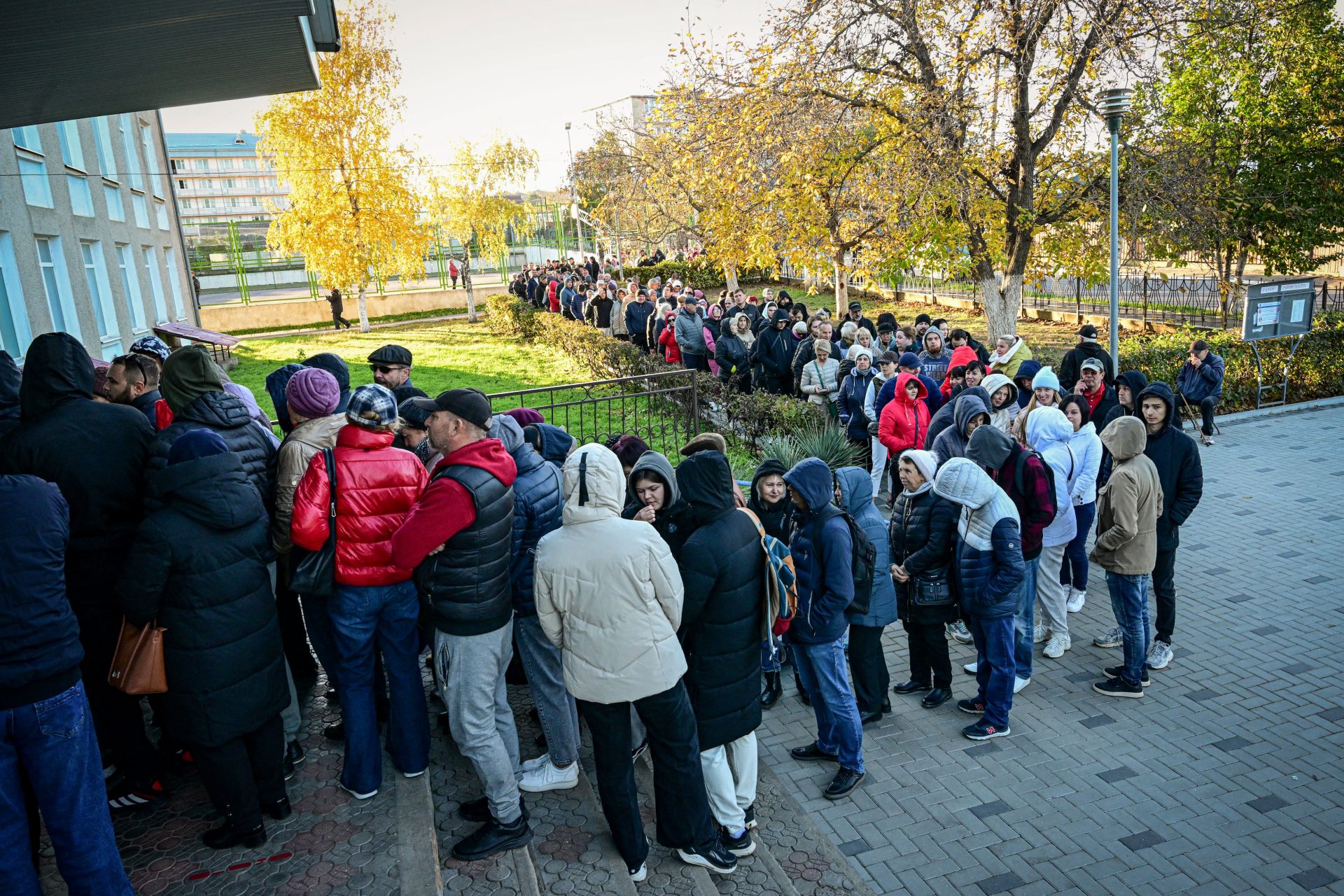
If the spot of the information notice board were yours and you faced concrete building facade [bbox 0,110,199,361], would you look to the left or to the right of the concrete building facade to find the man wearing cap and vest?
left

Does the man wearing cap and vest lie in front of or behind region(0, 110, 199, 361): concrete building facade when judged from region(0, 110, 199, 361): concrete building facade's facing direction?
in front

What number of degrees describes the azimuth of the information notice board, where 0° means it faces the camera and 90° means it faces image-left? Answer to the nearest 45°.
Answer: approximately 0°

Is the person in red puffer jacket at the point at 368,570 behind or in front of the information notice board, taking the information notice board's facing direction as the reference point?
in front

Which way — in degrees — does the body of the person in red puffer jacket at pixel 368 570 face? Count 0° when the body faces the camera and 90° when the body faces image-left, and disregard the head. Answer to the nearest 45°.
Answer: approximately 180°

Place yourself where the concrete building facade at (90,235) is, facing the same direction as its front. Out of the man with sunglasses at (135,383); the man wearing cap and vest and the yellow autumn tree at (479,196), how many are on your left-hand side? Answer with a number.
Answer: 1
